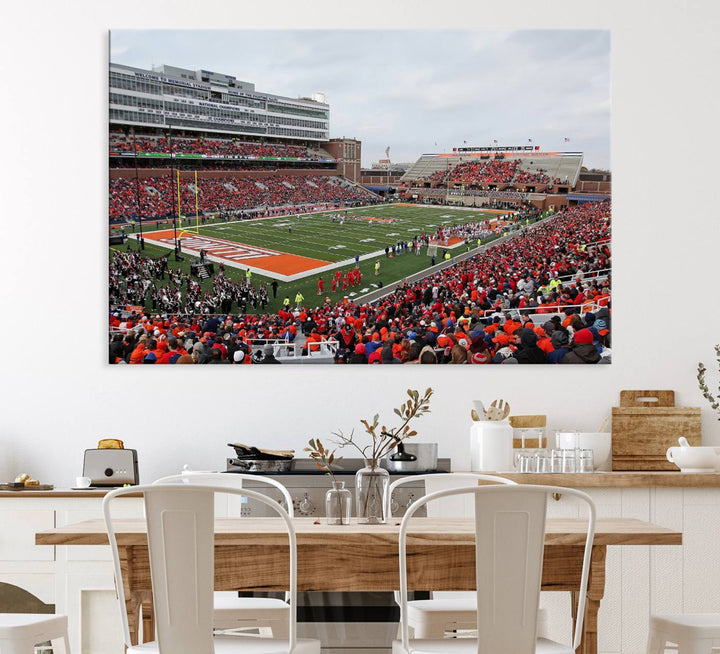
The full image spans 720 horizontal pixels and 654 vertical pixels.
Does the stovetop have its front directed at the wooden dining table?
yes

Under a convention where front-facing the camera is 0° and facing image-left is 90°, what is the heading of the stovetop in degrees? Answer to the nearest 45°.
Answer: approximately 0°

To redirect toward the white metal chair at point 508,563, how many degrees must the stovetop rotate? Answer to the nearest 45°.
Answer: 0° — it already faces it

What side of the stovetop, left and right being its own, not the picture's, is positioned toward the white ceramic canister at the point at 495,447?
left

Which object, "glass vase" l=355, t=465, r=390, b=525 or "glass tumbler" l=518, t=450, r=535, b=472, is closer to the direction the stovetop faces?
the glass vase

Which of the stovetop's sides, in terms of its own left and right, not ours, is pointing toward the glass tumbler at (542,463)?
left

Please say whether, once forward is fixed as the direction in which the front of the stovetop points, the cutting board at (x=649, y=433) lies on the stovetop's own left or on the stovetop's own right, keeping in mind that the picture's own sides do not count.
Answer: on the stovetop's own left

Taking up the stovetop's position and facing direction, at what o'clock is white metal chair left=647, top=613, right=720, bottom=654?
The white metal chair is roughly at 11 o'clock from the stovetop.

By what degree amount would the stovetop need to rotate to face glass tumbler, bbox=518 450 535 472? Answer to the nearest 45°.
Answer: approximately 90° to its left

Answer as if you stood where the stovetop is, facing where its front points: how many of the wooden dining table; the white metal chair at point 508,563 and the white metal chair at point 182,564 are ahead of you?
3

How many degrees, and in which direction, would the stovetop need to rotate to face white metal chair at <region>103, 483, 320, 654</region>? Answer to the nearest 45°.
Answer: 0° — it already faces it

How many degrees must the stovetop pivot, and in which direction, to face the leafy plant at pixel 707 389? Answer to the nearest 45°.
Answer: approximately 90° to its left
